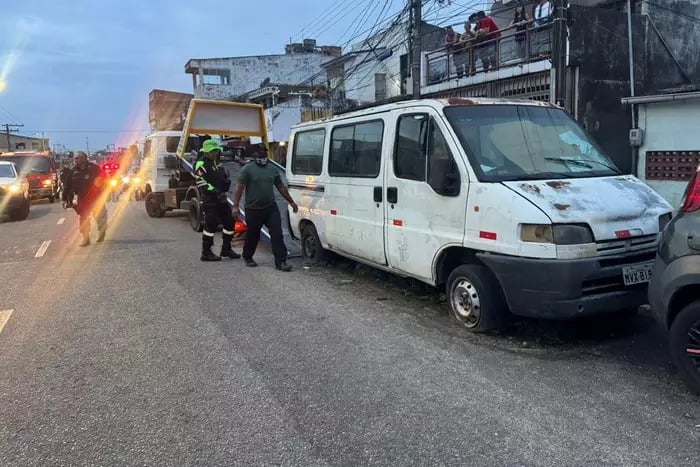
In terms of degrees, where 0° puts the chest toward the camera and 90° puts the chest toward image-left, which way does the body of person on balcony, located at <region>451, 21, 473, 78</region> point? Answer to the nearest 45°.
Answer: approximately 45°

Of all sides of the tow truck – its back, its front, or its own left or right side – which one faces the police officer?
left

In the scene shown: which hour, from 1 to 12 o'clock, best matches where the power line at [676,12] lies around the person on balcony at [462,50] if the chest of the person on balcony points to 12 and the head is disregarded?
The power line is roughly at 8 o'clock from the person on balcony.

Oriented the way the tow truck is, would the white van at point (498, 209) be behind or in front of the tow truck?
behind

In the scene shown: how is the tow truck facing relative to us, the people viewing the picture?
facing away from the viewer and to the left of the viewer

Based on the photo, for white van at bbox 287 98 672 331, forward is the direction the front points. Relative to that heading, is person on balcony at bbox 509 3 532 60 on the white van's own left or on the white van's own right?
on the white van's own left

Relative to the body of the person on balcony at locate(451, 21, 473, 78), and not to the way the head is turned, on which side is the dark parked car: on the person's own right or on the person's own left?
on the person's own left
